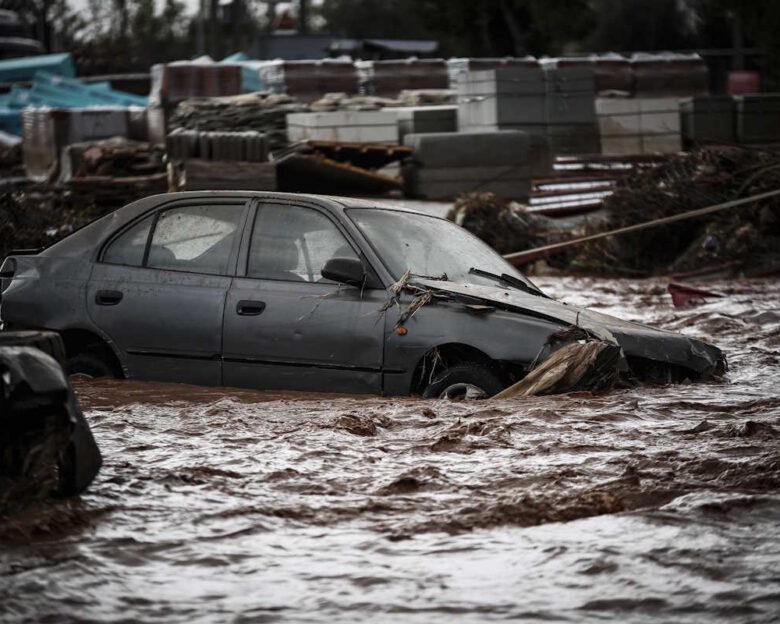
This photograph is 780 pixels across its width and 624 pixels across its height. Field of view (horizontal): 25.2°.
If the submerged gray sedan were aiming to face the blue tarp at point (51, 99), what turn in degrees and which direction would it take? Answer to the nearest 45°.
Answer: approximately 135° to its left

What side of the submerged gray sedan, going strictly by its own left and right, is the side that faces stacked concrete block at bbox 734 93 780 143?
left

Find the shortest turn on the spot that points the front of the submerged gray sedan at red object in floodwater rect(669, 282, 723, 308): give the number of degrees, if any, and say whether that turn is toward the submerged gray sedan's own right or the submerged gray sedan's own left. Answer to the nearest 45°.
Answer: approximately 90° to the submerged gray sedan's own left

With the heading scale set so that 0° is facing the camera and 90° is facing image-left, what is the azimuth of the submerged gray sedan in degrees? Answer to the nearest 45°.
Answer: approximately 315°

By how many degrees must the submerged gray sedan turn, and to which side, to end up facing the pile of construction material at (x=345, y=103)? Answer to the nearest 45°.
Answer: approximately 135° to its left

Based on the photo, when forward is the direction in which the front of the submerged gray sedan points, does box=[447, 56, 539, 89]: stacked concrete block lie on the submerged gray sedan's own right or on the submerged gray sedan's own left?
on the submerged gray sedan's own left

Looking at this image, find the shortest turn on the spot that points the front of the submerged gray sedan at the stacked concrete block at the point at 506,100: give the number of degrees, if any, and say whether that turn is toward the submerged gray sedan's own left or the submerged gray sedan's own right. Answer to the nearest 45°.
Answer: approximately 135° to the submerged gray sedan's own left

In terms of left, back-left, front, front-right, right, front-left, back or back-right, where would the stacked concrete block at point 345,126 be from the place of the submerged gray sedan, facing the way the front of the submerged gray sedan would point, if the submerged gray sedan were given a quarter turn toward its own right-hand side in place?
back-right

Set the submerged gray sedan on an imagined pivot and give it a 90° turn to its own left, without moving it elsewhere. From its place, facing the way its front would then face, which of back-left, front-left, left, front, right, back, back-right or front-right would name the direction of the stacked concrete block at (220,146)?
front-left

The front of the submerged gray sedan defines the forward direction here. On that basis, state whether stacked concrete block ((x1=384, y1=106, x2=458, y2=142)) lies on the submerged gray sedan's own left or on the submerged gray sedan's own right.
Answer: on the submerged gray sedan's own left

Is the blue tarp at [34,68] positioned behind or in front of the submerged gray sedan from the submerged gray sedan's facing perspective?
behind

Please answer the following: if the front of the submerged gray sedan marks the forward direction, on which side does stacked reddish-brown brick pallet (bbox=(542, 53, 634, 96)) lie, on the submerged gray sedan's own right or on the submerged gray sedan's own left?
on the submerged gray sedan's own left

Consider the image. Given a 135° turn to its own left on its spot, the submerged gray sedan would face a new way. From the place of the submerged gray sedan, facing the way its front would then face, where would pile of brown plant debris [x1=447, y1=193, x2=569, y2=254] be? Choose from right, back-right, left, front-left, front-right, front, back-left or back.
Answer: front

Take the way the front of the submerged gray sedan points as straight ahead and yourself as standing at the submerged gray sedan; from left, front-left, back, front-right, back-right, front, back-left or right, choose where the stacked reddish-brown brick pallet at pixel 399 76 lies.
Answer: back-left
